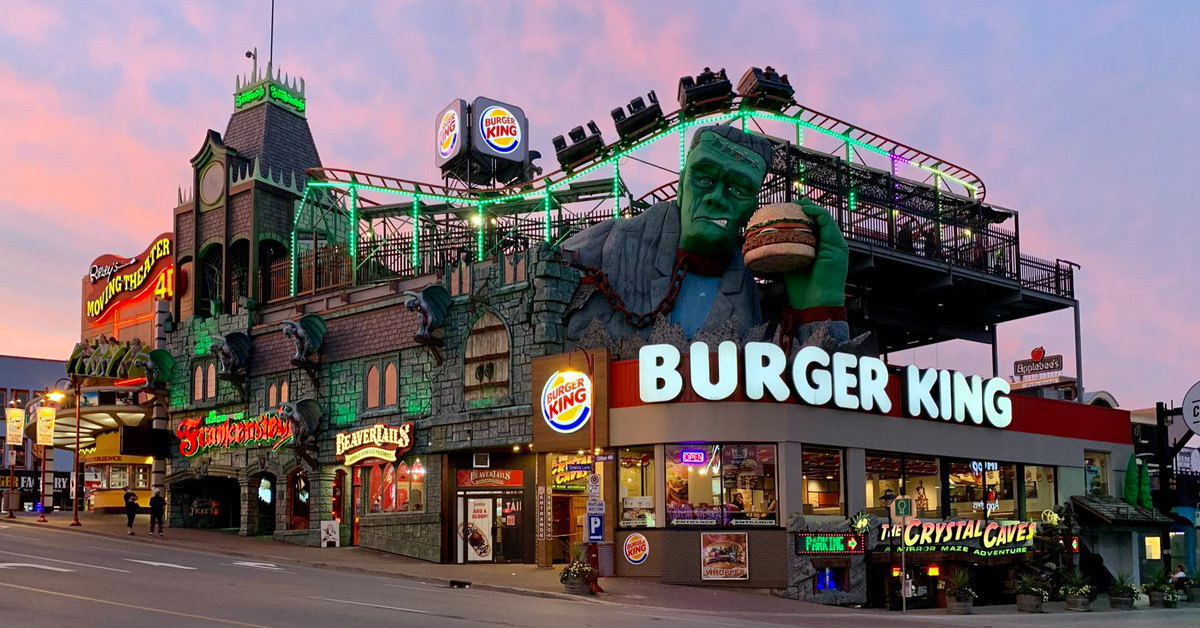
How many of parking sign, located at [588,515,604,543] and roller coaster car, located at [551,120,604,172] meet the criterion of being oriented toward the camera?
1

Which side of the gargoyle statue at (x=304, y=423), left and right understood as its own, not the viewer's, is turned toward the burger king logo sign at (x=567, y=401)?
left

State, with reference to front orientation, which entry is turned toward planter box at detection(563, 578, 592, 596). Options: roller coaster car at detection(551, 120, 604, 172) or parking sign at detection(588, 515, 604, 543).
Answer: the parking sign

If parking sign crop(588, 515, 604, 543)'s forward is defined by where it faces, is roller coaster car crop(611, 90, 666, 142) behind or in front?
behind

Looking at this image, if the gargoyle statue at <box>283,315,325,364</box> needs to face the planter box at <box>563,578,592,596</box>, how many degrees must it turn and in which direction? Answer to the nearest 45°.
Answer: approximately 45° to its left

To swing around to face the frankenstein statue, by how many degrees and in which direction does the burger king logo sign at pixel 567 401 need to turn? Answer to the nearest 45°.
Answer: approximately 180°

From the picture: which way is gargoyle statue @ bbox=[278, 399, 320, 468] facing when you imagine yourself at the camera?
facing the viewer and to the left of the viewer
